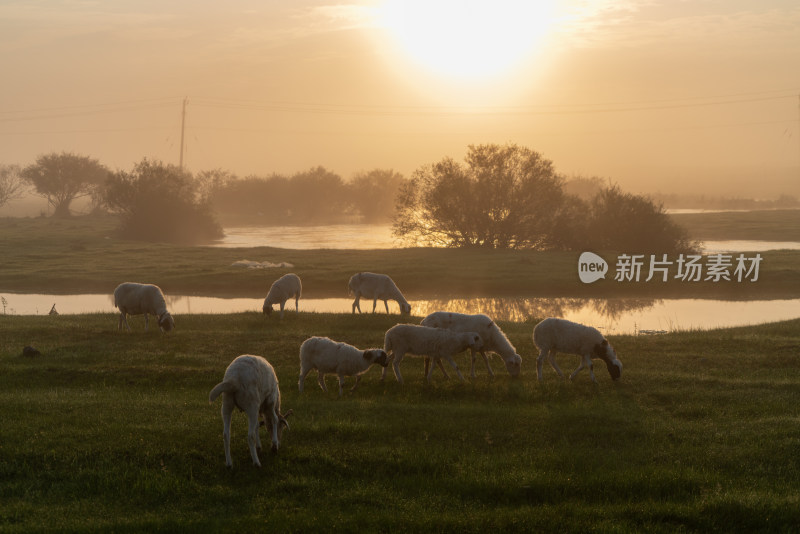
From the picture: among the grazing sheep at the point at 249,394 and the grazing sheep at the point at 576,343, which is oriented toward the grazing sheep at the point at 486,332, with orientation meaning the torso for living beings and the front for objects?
the grazing sheep at the point at 249,394

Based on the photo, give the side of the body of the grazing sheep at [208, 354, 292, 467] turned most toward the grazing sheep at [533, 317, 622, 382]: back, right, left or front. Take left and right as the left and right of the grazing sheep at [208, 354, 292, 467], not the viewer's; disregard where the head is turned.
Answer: front

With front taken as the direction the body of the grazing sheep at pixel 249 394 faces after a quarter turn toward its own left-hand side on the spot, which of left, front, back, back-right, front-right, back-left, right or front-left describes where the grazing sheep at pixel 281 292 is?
front-right

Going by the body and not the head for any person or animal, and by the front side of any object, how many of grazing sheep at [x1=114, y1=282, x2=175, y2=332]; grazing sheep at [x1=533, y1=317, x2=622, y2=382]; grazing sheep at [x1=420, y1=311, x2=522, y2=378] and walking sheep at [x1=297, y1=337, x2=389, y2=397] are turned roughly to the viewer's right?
4

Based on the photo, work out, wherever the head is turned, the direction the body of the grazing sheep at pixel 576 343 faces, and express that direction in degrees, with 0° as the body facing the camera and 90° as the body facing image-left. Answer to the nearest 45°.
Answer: approximately 270°

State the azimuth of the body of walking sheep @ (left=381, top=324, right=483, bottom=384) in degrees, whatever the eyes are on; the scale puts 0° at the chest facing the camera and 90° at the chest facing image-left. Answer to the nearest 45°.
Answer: approximately 270°

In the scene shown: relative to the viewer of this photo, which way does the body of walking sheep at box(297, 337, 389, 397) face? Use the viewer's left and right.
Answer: facing to the right of the viewer

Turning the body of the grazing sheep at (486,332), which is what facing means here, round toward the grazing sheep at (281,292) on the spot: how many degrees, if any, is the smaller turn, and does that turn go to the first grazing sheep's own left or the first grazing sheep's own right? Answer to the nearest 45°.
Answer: approximately 135° to the first grazing sheep's own left

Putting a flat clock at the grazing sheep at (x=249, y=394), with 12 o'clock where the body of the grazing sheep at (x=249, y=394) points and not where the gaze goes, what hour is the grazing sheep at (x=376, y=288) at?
the grazing sheep at (x=376, y=288) is roughly at 11 o'clock from the grazing sheep at (x=249, y=394).

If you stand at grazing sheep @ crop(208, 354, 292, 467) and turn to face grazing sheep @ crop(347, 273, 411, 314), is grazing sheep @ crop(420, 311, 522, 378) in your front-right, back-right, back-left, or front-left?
front-right

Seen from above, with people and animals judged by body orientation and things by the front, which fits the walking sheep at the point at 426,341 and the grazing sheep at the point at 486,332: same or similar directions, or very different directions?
same or similar directions
